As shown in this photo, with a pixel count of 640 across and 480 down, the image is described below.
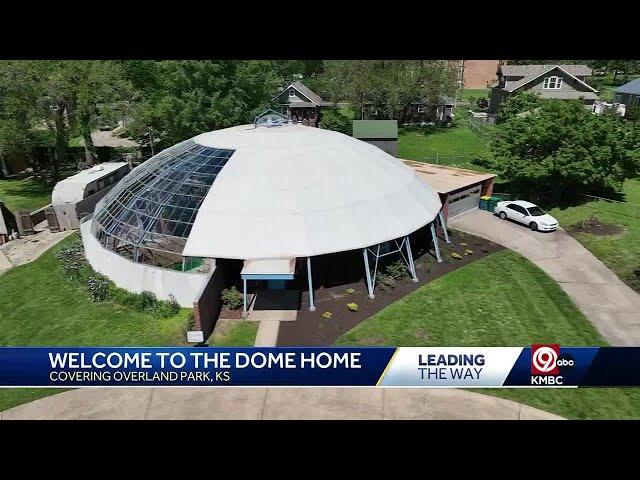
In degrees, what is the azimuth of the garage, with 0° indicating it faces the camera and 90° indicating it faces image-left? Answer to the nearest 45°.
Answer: approximately 315°

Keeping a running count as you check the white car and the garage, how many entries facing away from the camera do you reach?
0

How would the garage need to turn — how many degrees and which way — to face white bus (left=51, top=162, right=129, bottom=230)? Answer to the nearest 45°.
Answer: approximately 135° to its right

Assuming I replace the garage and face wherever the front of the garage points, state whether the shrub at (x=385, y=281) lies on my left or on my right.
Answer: on my right

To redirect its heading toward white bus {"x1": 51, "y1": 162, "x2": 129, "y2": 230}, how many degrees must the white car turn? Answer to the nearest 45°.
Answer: approximately 135° to its right

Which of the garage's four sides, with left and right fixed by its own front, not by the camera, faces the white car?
front

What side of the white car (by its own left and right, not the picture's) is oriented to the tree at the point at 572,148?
left

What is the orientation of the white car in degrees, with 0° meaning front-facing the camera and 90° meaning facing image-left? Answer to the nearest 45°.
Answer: approximately 315°

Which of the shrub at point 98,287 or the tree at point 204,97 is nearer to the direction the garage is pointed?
the shrub

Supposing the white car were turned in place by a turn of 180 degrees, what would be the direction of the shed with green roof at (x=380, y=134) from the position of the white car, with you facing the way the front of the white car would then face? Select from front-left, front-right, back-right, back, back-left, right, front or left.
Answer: front

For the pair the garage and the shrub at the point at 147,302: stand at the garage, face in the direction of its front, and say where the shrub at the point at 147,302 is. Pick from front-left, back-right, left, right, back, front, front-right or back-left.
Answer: right
